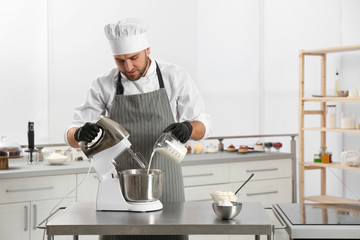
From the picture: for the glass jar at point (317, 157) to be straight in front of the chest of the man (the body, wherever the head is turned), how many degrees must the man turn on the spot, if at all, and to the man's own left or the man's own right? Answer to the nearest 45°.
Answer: approximately 135° to the man's own left

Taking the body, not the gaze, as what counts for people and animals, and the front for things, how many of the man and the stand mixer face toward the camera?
1

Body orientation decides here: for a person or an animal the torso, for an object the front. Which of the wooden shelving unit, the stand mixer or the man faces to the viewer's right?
the stand mixer

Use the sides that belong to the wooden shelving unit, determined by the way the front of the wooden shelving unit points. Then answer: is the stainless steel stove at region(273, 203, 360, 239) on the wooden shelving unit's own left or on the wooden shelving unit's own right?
on the wooden shelving unit's own left

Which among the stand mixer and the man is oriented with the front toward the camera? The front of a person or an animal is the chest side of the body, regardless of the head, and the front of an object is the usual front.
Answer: the man

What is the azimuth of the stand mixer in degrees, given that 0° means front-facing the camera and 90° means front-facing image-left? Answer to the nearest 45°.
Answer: approximately 270°

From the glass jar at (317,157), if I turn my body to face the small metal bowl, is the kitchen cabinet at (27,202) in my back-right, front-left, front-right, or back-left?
front-right

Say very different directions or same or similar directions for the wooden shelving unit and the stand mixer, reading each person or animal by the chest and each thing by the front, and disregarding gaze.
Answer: very different directions

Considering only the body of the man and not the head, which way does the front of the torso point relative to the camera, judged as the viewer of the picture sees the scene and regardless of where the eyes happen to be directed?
toward the camera

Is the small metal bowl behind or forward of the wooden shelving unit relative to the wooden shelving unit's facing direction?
forward

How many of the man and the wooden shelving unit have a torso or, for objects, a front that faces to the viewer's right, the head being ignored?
0

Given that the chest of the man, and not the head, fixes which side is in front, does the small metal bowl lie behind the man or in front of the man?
in front

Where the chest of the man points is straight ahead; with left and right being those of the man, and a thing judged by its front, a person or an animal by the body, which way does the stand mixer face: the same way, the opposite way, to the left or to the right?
to the left

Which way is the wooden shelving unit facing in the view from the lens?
facing the viewer and to the left of the viewer
